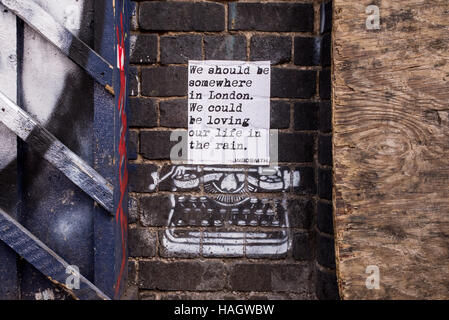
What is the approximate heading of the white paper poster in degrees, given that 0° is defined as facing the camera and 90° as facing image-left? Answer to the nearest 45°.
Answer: approximately 0°

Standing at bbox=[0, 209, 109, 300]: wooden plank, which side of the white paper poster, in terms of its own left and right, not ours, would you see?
right

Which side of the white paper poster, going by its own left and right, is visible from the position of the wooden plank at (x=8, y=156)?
right

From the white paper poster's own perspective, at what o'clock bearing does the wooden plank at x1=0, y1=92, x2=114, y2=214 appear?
The wooden plank is roughly at 2 o'clock from the white paper poster.

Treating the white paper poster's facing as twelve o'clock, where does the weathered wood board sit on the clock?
The weathered wood board is roughly at 10 o'clock from the white paper poster.
